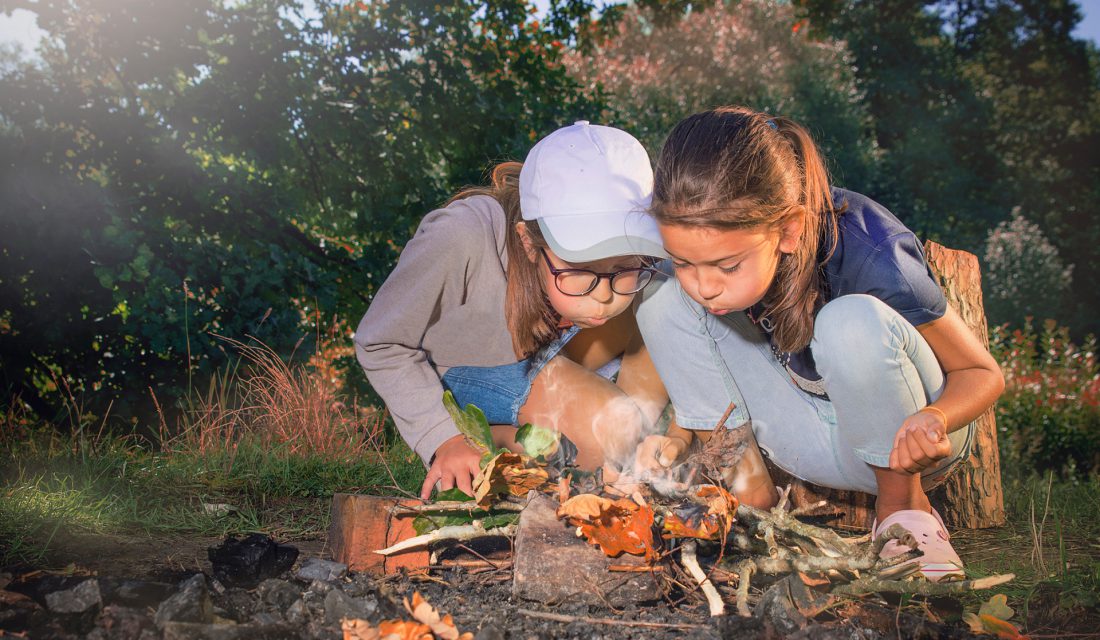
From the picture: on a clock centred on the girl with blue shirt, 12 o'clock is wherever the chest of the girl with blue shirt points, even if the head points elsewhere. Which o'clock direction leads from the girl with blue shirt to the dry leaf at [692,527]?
The dry leaf is roughly at 11 o'clock from the girl with blue shirt.

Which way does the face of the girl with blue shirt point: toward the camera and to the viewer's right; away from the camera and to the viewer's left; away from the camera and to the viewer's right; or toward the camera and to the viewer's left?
toward the camera and to the viewer's left

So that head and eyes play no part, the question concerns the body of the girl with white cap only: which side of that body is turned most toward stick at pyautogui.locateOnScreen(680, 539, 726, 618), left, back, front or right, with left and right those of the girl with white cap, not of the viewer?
front

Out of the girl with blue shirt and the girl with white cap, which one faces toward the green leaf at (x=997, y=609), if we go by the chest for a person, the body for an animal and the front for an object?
the girl with white cap

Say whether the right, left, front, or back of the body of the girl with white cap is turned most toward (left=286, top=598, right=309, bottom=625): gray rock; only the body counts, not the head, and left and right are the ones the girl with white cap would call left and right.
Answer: right

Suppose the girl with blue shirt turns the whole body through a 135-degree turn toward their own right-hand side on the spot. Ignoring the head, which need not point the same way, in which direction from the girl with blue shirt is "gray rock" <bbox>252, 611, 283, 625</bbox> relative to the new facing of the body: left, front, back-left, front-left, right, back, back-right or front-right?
back-left

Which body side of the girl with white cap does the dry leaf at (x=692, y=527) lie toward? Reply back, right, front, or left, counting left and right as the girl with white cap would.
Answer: front

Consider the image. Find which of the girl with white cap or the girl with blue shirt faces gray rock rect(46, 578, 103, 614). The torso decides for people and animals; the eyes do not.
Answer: the girl with blue shirt

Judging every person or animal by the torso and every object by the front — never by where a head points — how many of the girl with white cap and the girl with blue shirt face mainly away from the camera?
0

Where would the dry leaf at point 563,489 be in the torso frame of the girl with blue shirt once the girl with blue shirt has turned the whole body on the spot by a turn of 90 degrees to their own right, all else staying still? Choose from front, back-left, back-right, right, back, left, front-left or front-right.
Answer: left

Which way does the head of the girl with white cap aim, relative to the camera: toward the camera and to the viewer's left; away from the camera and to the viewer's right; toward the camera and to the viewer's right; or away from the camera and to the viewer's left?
toward the camera and to the viewer's right

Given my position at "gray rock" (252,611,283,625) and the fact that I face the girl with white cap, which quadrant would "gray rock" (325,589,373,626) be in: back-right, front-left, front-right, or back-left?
front-right

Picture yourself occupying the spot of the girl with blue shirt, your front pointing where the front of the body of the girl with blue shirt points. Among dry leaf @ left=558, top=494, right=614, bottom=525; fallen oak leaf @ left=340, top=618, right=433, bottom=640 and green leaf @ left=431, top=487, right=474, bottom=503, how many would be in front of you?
3

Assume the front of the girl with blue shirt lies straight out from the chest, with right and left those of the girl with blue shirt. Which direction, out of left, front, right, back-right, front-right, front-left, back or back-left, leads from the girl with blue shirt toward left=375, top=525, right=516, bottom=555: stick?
front

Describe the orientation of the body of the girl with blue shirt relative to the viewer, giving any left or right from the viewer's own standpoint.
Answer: facing the viewer and to the left of the viewer

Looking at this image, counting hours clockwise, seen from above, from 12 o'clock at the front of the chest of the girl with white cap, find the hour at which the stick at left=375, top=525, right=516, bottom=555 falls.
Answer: The stick is roughly at 2 o'clock from the girl with white cap.

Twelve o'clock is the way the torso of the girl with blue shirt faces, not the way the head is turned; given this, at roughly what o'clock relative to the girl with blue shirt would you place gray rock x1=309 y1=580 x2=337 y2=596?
The gray rock is roughly at 12 o'clock from the girl with blue shirt.

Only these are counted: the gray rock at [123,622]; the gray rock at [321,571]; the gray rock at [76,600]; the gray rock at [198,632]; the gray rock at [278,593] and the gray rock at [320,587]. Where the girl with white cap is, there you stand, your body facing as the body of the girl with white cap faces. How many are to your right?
6

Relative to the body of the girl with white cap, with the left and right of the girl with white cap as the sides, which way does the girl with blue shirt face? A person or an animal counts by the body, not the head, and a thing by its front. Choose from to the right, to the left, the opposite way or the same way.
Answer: to the right

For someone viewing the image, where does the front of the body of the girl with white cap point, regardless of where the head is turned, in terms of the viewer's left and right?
facing the viewer and to the right of the viewer
